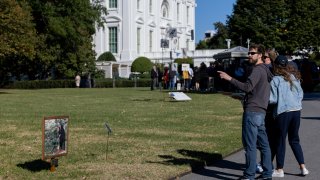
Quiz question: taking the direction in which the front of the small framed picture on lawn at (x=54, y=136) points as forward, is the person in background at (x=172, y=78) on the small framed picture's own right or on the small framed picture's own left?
on the small framed picture's own left

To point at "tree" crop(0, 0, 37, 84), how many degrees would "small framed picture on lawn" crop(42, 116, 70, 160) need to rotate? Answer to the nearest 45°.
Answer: approximately 135° to its left

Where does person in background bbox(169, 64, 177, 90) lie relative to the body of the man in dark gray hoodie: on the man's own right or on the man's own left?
on the man's own right

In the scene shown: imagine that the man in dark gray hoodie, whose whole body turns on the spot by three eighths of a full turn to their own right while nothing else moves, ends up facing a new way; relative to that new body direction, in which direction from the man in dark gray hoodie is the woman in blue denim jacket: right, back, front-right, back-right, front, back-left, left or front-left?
front

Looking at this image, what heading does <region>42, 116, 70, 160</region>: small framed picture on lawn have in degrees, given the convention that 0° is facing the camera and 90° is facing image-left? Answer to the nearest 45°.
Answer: approximately 315°

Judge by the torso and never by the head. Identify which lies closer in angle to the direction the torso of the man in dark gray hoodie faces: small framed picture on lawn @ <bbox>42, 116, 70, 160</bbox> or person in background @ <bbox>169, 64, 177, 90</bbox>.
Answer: the small framed picture on lawn

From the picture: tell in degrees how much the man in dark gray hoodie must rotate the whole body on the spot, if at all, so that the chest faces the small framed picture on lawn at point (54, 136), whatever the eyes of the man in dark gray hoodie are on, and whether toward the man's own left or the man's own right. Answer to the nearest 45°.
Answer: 0° — they already face it

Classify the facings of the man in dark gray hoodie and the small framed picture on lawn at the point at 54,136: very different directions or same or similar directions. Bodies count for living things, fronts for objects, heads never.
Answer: very different directions

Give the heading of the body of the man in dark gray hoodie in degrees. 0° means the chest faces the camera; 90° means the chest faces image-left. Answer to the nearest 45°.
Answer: approximately 90°

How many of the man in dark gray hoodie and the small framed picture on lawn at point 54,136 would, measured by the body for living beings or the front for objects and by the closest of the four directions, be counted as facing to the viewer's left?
1

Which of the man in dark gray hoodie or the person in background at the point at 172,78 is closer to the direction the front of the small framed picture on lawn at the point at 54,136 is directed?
the man in dark gray hoodie
